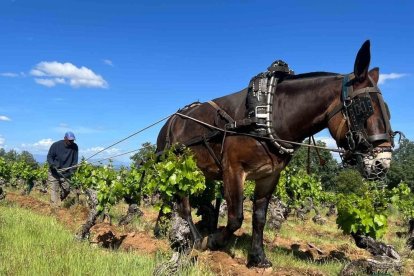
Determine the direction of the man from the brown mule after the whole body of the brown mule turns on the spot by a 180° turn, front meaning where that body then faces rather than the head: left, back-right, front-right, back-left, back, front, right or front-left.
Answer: front

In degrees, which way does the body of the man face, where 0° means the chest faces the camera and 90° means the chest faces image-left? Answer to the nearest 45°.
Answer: approximately 315°

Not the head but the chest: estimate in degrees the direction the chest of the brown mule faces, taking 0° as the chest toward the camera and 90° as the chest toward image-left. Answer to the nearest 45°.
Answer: approximately 315°
